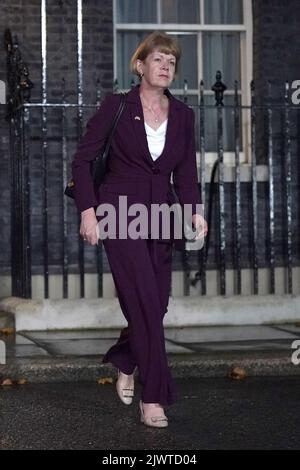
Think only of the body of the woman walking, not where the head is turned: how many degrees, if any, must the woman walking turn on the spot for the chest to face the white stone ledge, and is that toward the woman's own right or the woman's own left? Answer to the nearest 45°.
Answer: approximately 135° to the woman's own left

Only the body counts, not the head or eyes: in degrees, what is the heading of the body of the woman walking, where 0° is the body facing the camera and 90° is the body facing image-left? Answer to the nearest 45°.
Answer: approximately 315°

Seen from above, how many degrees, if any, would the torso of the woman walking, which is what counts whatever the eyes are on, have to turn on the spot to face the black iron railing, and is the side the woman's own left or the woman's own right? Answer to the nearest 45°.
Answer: approximately 135° to the woman's own left
